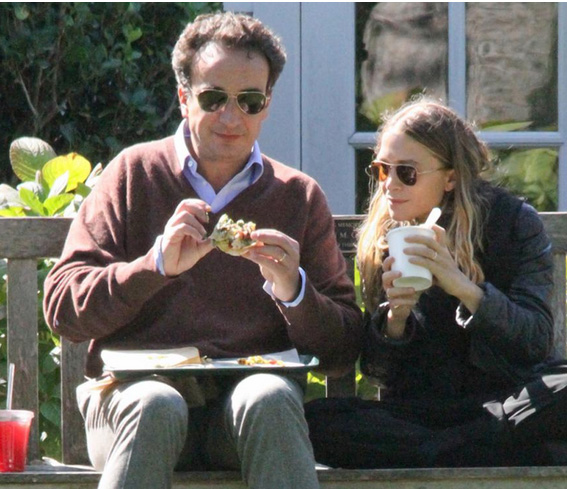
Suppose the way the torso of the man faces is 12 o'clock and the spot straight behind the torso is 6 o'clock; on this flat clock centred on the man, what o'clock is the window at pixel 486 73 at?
The window is roughly at 7 o'clock from the man.

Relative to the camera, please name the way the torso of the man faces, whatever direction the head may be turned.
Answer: toward the camera

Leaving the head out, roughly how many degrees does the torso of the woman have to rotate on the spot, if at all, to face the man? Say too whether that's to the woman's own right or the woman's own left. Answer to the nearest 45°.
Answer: approximately 45° to the woman's own right

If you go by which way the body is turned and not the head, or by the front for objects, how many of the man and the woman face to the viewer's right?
0

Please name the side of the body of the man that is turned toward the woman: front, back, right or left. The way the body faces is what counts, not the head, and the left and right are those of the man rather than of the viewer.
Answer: left

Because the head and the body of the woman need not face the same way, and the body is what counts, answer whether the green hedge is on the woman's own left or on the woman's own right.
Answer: on the woman's own right

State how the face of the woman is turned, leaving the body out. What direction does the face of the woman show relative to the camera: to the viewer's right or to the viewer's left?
to the viewer's left

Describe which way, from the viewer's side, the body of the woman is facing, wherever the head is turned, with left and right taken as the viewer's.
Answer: facing the viewer and to the left of the viewer

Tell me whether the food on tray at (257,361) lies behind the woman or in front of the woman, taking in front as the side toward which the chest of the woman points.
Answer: in front
